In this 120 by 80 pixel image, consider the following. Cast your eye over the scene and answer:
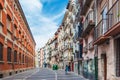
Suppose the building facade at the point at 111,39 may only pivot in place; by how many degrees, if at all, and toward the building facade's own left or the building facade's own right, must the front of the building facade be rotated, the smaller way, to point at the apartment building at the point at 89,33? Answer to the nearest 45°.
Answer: approximately 135° to the building facade's own right

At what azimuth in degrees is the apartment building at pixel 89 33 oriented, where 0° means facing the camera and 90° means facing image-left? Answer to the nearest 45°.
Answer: approximately 45°

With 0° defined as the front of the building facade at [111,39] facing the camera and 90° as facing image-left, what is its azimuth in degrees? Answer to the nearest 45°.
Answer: approximately 45°

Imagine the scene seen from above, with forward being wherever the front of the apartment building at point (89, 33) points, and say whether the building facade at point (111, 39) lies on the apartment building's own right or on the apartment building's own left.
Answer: on the apartment building's own left

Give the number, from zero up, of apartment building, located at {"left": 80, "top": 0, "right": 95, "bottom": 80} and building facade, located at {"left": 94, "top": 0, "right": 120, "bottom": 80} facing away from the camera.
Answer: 0
